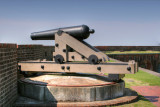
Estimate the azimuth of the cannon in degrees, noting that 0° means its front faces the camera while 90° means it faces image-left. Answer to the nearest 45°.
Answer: approximately 90°
